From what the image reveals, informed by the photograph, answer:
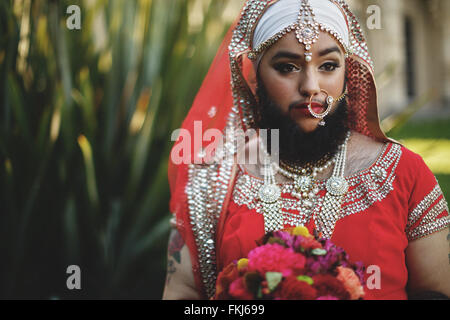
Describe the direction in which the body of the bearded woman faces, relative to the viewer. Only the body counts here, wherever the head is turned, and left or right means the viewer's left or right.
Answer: facing the viewer

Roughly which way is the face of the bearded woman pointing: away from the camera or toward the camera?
toward the camera
